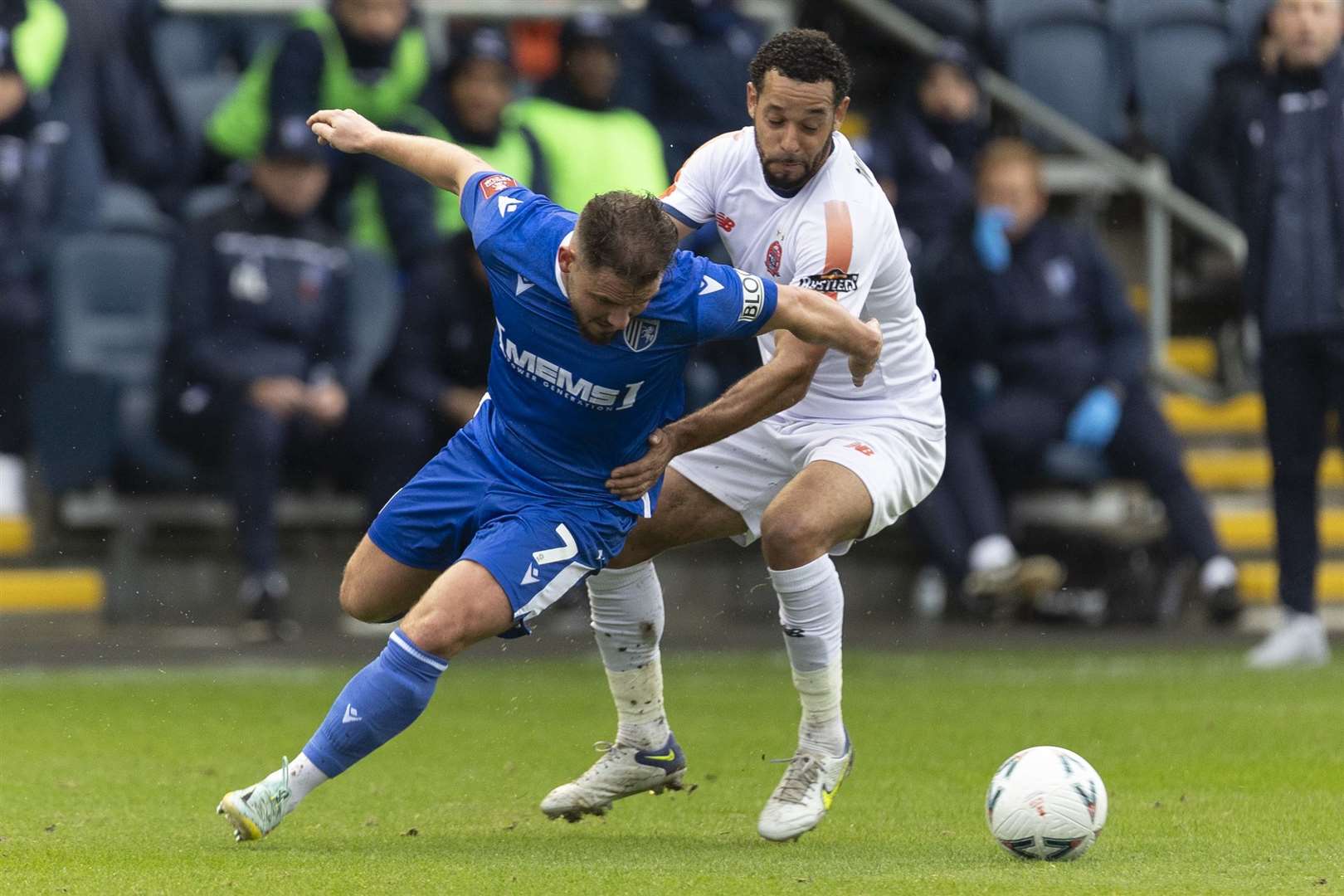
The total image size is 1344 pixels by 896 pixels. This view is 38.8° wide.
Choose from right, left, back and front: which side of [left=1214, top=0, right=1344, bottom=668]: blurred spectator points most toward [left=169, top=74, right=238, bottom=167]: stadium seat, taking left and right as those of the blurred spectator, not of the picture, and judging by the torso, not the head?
right

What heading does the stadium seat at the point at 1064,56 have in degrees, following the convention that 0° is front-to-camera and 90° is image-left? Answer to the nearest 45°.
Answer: approximately 0°

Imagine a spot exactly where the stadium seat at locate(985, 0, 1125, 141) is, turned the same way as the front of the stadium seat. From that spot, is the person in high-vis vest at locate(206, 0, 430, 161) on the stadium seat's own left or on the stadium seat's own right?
on the stadium seat's own right

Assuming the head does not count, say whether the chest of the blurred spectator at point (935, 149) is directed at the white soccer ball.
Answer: yes

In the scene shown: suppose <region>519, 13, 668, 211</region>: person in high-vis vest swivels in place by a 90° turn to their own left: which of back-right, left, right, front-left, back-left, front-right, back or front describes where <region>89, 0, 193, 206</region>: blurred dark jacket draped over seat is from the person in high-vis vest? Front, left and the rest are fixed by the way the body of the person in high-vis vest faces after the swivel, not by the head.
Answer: back

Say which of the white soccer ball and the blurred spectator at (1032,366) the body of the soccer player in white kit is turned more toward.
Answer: the white soccer ball

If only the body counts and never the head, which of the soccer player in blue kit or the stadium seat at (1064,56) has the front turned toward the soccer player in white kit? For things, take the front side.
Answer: the stadium seat
